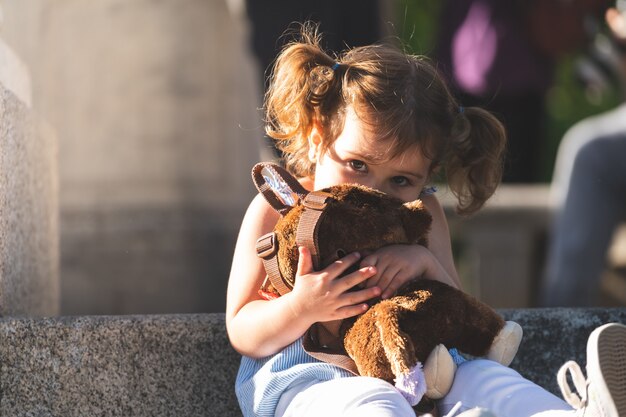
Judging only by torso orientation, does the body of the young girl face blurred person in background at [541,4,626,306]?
no

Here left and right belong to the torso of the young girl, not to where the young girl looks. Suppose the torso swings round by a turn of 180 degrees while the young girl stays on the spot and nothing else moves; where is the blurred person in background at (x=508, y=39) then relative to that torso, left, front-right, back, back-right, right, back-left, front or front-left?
front-right

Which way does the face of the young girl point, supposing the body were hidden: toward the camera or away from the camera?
toward the camera
